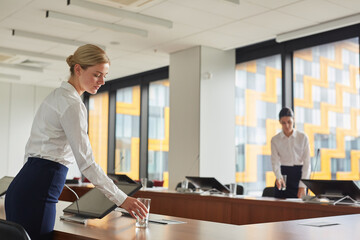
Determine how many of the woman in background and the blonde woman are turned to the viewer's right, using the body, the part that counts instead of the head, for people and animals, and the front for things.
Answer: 1

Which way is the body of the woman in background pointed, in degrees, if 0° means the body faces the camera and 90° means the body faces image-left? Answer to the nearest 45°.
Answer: approximately 0°

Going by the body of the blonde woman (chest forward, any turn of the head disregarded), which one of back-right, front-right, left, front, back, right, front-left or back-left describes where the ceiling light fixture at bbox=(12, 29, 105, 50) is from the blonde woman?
left

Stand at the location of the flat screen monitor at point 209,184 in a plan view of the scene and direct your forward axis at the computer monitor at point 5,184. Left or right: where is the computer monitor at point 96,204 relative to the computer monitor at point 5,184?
left

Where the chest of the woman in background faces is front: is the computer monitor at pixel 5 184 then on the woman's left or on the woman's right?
on the woman's right

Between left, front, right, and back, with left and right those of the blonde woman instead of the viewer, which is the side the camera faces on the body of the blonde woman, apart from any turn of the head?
right

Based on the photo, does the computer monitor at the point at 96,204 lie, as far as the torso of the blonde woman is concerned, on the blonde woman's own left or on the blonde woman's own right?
on the blonde woman's own left

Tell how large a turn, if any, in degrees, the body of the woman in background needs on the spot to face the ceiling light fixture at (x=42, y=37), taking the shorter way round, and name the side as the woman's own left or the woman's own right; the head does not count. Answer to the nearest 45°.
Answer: approximately 90° to the woman's own right

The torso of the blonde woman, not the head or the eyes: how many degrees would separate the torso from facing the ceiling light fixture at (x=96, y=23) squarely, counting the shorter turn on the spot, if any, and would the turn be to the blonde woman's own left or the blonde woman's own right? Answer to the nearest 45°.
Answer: approximately 90° to the blonde woman's own left
